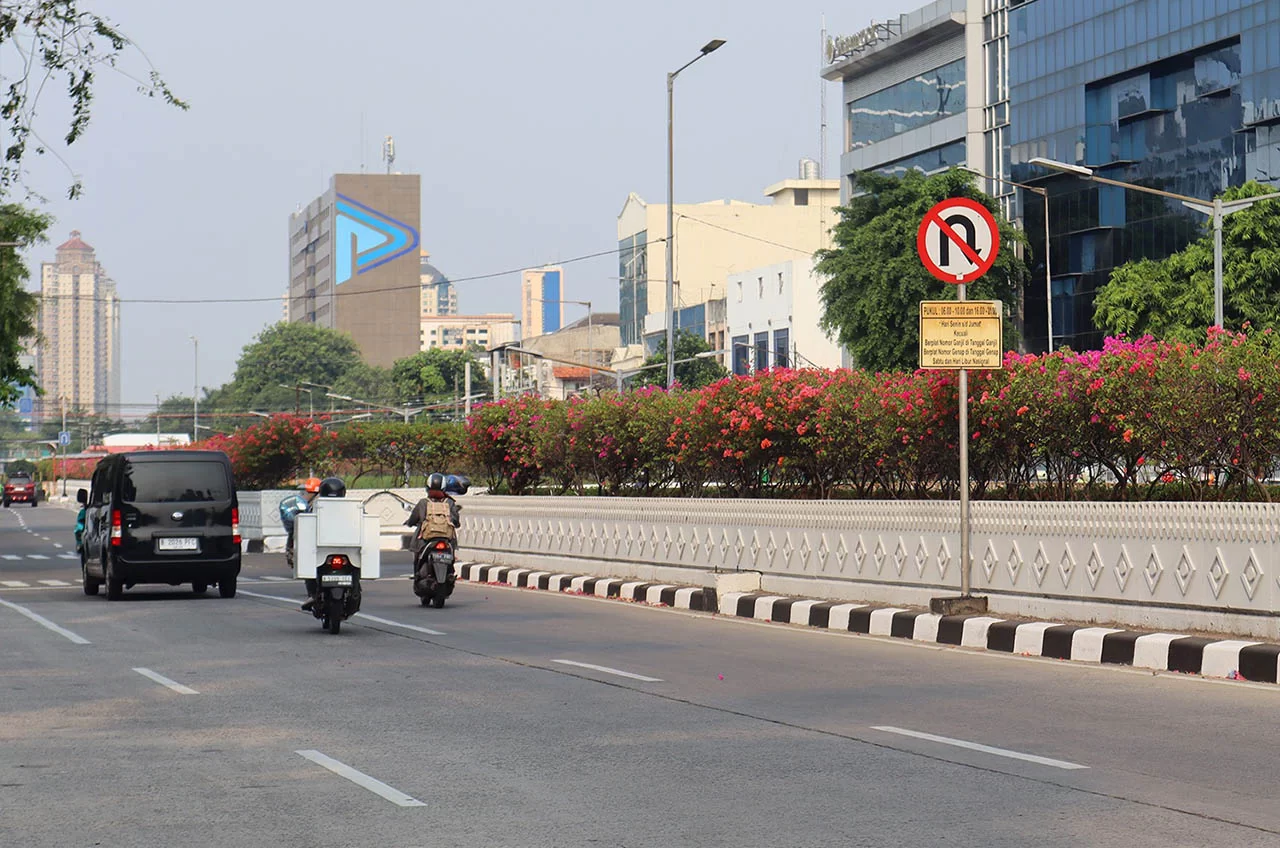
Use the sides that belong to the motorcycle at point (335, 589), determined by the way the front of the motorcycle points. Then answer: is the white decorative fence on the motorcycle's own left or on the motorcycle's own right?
on the motorcycle's own right

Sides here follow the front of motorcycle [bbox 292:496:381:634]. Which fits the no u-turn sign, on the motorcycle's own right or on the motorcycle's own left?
on the motorcycle's own right

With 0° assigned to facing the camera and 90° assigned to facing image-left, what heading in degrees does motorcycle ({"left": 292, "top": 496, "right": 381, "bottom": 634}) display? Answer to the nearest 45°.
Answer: approximately 180°

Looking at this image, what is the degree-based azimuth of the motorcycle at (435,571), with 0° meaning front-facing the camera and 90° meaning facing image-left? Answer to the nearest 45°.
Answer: approximately 180°

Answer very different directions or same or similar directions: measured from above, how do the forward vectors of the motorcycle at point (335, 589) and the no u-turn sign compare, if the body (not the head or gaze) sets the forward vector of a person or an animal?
very different directions

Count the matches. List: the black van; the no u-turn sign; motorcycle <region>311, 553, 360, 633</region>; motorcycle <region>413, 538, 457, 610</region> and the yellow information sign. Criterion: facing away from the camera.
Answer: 3

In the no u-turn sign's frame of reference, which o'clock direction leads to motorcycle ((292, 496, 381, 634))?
The motorcycle is roughly at 3 o'clock from the no u-turn sign.
